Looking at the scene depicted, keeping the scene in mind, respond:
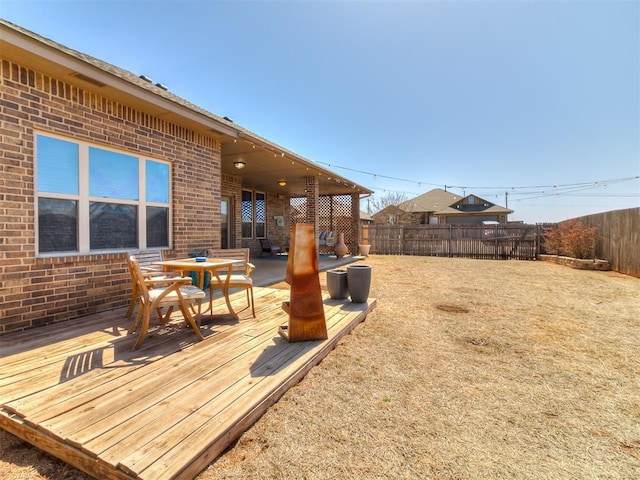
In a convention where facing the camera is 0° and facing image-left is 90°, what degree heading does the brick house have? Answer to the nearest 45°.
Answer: approximately 135°

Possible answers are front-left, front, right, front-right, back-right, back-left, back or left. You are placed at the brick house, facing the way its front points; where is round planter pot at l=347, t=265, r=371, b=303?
back-right

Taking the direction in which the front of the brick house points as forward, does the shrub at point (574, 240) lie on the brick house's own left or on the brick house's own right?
on the brick house's own right

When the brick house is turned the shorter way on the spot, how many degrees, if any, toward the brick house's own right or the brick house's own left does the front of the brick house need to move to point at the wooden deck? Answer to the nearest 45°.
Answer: approximately 135° to the brick house's own left

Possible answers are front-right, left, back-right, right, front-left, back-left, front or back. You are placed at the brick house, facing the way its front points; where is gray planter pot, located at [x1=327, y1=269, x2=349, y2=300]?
back-right

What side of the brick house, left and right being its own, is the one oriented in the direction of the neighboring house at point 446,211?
right
